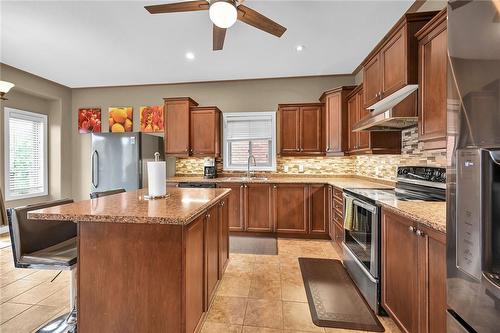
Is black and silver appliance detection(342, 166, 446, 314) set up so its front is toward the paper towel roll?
yes

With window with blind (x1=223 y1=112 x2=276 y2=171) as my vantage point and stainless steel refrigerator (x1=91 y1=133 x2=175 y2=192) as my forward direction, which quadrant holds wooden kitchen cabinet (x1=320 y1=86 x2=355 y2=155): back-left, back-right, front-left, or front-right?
back-left

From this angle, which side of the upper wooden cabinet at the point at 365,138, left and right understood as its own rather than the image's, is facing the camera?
left

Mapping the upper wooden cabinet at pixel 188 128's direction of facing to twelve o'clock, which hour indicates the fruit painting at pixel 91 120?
The fruit painting is roughly at 4 o'clock from the upper wooden cabinet.

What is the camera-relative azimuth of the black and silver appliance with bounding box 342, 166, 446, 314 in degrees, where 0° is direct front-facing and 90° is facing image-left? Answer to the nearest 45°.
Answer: approximately 45°

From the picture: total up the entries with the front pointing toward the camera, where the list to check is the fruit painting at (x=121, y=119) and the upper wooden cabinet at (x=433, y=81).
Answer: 1

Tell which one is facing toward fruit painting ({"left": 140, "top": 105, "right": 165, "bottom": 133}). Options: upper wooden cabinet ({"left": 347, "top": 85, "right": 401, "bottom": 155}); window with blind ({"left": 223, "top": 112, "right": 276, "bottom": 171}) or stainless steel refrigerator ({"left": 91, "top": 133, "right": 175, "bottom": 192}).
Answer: the upper wooden cabinet

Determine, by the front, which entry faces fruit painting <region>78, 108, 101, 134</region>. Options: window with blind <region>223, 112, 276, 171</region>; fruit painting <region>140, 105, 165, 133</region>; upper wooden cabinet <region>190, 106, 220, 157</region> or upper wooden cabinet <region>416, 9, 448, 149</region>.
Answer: upper wooden cabinet <region>416, 9, 448, 149</region>

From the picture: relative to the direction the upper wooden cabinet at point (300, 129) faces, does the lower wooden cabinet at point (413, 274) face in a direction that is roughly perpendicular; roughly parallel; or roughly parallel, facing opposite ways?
roughly perpendicular
